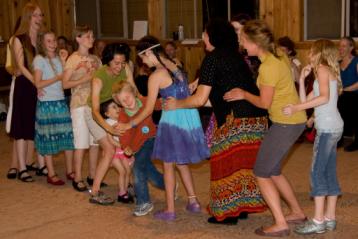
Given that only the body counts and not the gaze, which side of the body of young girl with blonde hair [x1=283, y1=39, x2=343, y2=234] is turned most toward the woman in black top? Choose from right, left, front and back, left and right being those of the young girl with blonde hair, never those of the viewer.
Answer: front

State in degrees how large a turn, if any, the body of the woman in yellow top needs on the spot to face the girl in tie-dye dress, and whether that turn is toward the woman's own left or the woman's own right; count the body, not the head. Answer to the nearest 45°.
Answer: approximately 45° to the woman's own right

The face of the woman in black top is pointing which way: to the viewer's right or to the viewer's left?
to the viewer's left

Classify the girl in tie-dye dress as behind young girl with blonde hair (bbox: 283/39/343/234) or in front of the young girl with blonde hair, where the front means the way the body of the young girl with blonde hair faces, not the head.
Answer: in front

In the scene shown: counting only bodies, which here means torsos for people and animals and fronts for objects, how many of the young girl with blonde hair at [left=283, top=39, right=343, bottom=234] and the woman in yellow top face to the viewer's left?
2

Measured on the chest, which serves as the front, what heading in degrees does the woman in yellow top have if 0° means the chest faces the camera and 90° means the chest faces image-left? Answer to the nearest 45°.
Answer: approximately 90°

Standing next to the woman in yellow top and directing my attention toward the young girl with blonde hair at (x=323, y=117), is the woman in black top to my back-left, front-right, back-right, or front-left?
back-left

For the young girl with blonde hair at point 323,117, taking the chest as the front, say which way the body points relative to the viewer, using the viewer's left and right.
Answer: facing to the left of the viewer

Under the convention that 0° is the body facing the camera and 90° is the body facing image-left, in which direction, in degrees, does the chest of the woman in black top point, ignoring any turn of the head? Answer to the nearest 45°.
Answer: approximately 135°
